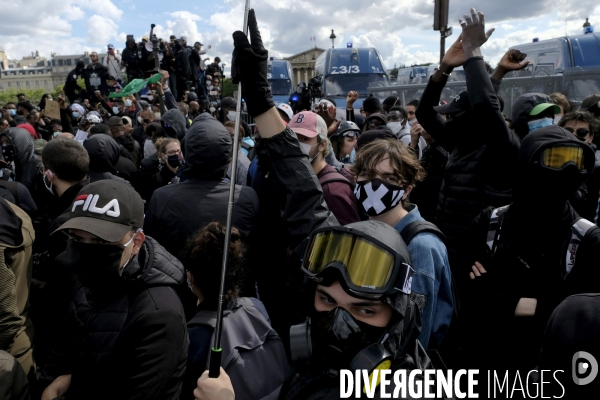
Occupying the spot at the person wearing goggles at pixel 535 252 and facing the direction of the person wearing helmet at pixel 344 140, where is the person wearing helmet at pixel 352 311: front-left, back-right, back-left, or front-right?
back-left

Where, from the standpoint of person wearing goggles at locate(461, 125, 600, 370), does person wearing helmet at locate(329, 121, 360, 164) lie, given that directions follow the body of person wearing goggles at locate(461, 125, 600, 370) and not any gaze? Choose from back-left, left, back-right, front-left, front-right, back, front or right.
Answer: back-right

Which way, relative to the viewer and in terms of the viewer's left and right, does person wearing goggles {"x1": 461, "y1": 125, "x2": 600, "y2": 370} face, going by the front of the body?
facing the viewer

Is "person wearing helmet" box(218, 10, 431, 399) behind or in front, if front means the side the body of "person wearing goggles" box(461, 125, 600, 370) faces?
in front

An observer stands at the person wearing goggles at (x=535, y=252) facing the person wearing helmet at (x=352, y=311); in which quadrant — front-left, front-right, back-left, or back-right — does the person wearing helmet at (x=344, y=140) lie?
back-right
